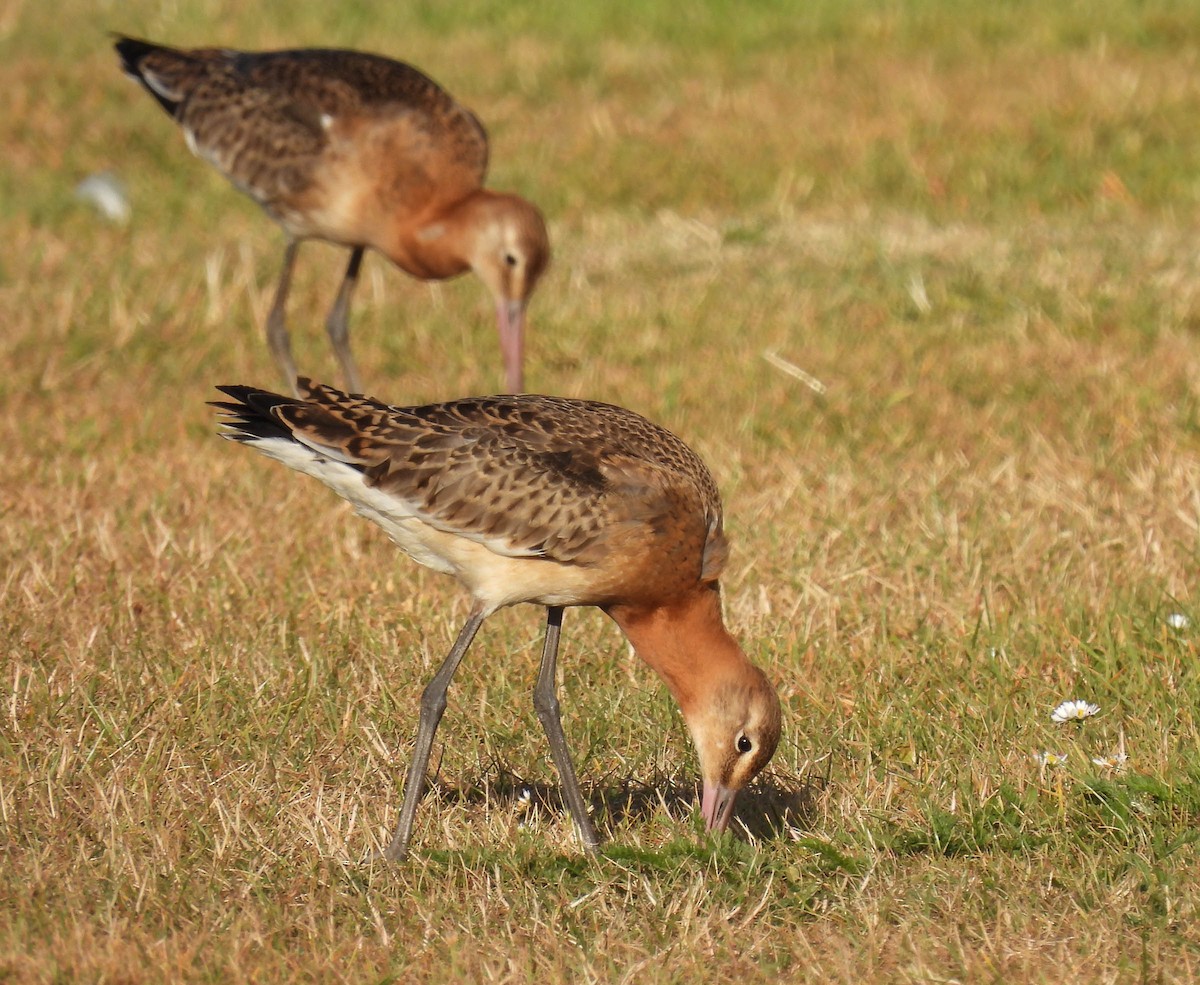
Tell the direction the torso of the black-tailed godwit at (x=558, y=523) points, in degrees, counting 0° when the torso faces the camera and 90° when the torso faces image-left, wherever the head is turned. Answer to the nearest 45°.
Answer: approximately 270°

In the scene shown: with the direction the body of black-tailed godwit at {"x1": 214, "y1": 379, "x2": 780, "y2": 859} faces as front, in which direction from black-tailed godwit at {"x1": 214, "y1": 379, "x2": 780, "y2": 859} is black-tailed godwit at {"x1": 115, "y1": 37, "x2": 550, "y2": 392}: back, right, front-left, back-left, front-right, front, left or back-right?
left

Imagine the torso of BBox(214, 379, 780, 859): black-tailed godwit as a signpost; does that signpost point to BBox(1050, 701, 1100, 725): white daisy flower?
yes

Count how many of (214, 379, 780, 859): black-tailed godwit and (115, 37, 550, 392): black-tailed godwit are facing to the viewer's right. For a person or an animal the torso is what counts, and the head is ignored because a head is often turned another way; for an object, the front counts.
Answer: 2

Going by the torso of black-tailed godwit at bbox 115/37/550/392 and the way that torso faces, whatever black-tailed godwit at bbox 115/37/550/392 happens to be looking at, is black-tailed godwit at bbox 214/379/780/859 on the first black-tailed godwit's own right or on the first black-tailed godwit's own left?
on the first black-tailed godwit's own right

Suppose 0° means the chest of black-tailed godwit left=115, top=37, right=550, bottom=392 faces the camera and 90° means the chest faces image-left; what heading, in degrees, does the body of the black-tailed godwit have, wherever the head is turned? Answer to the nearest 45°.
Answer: approximately 270°

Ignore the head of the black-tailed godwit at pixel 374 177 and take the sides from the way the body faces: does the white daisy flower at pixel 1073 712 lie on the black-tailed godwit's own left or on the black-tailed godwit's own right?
on the black-tailed godwit's own right

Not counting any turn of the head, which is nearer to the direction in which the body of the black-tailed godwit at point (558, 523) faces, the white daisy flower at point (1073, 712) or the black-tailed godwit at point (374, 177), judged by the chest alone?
the white daisy flower
